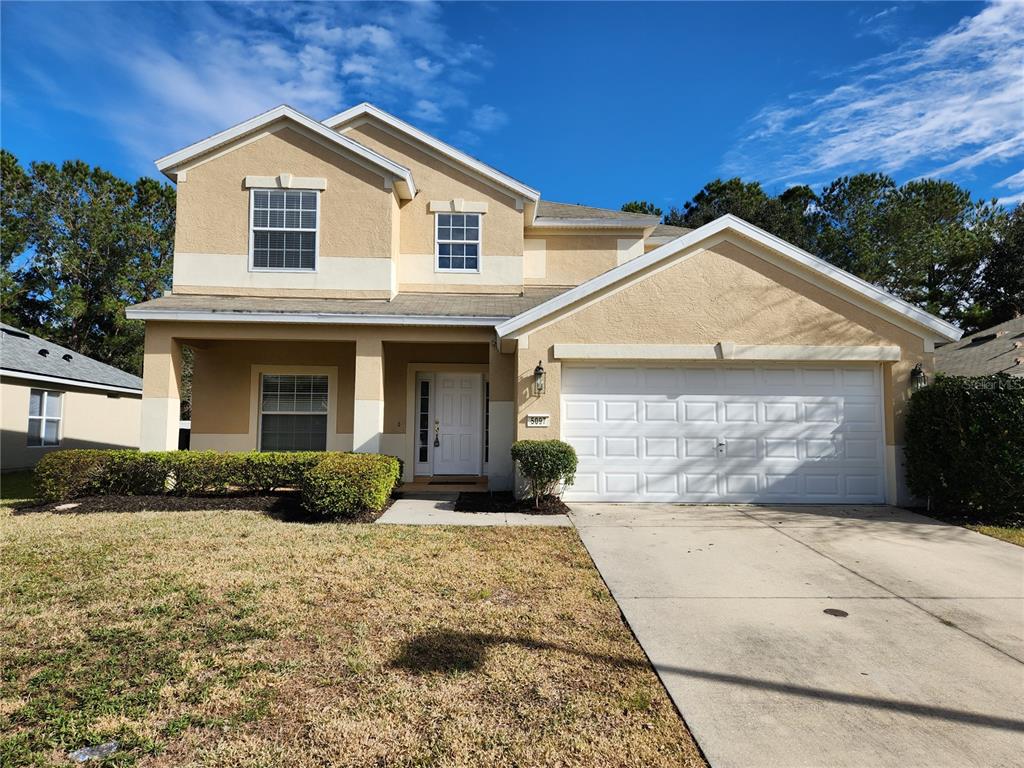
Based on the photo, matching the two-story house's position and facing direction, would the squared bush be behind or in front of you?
in front

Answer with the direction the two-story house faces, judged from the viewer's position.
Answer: facing the viewer

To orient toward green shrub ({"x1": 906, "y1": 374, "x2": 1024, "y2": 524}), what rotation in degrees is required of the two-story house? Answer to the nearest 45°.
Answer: approximately 90° to its left
